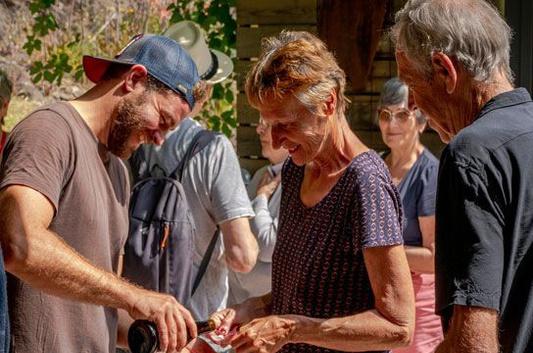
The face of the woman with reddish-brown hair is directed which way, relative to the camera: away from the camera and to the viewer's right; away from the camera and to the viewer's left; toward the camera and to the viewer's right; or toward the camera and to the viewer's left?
toward the camera and to the viewer's left

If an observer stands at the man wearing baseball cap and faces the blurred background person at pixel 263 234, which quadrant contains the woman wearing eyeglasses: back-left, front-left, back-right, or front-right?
front-right

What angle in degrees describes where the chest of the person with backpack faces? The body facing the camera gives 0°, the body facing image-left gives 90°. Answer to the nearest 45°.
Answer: approximately 225°

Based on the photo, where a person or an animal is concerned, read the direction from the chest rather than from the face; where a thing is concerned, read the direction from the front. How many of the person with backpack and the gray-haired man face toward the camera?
0

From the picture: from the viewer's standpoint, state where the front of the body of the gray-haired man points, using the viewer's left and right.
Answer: facing away from the viewer and to the left of the viewer

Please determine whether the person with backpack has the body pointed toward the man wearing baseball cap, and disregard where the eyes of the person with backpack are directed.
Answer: no

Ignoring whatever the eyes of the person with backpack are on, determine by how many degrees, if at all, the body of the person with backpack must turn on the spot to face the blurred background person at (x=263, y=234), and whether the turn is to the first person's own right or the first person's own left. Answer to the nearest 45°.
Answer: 0° — they already face them

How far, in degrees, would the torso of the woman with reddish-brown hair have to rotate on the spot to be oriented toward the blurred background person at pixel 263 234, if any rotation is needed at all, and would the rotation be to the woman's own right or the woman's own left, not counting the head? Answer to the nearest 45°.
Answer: approximately 135° to the woman's own right

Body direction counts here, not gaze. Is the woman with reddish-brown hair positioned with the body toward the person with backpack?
no

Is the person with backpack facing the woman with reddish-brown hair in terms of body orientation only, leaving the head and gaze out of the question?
no

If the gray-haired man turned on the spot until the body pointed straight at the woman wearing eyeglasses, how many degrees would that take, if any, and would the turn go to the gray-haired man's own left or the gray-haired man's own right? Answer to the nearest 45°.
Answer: approximately 45° to the gray-haired man's own right

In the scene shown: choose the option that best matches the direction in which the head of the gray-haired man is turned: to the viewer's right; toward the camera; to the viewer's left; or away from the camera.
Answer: to the viewer's left

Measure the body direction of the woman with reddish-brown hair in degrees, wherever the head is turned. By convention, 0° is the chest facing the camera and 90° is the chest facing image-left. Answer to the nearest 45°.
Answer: approximately 45°

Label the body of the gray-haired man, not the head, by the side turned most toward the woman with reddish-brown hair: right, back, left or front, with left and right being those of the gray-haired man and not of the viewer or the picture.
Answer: front

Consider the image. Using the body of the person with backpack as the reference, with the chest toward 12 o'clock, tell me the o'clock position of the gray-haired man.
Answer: The gray-haired man is roughly at 4 o'clock from the person with backpack.

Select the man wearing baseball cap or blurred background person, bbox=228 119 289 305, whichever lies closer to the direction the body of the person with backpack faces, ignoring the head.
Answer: the blurred background person
